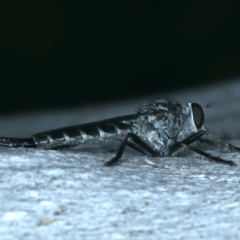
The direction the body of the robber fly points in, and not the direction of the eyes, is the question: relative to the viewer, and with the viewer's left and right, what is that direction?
facing to the right of the viewer
